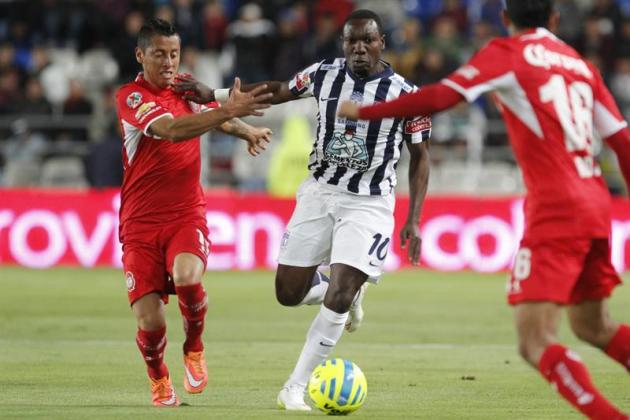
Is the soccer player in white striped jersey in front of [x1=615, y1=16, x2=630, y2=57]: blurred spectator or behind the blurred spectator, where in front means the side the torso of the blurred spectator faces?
in front

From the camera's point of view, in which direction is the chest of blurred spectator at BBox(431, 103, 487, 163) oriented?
toward the camera

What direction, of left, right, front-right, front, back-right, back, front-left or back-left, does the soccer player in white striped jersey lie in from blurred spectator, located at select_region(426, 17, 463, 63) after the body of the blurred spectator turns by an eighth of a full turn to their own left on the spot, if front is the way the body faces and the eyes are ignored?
front-right

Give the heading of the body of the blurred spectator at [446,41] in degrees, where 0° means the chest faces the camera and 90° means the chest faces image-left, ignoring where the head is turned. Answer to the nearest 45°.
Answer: approximately 0°

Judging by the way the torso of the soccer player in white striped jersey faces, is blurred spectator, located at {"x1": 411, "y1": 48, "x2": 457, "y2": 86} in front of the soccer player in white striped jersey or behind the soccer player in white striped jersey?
behind

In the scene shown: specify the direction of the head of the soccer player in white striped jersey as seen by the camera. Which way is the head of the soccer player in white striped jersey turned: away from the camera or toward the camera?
toward the camera

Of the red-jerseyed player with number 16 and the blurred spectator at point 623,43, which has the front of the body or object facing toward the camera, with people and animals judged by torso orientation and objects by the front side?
the blurred spectator

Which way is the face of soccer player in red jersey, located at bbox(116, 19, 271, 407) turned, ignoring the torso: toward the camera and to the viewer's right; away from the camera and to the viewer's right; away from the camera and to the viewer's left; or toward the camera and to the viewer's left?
toward the camera and to the viewer's right

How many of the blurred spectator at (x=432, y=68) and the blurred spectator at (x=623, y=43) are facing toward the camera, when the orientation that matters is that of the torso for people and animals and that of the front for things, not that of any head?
2

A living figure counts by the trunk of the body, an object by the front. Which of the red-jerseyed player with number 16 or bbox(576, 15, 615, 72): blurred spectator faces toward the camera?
the blurred spectator

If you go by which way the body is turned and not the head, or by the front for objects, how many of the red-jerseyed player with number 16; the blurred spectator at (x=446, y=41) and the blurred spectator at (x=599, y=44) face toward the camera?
2

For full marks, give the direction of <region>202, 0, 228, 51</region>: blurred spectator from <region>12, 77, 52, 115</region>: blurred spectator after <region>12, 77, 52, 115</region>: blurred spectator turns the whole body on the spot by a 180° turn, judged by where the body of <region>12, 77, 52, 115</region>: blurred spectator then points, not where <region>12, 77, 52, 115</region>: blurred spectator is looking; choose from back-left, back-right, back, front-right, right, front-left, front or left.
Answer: right

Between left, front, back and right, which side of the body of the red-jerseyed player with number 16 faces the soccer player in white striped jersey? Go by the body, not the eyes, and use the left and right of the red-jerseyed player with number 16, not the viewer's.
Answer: front

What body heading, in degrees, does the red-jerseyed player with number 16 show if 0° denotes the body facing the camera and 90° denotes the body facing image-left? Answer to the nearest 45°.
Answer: approximately 135°

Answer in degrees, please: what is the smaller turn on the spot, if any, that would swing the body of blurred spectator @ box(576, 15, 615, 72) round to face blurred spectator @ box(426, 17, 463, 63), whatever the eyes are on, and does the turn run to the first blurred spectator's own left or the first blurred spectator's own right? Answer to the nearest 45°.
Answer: approximately 90° to the first blurred spectator's own right
